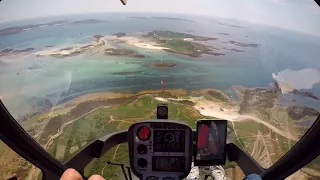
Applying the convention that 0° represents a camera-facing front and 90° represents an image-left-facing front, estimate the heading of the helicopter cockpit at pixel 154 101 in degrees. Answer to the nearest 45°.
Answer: approximately 180°

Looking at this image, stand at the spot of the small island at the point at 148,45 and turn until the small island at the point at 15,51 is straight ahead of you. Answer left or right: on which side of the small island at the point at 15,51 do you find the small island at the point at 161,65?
left
